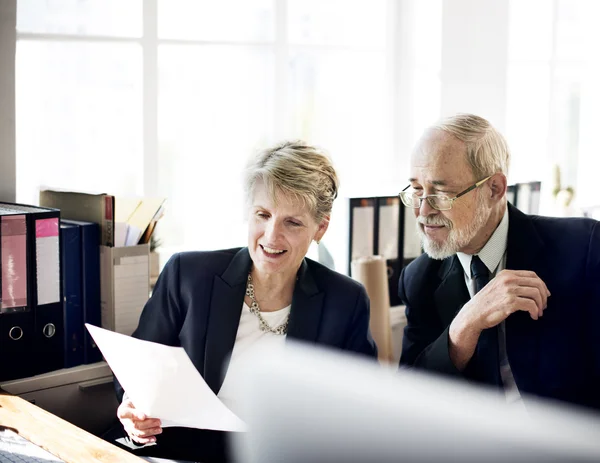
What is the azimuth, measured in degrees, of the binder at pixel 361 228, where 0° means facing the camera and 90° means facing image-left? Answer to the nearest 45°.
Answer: approximately 0°

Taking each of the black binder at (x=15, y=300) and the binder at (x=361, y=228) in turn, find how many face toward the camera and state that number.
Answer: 2

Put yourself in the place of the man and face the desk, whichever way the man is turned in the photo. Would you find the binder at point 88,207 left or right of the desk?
right

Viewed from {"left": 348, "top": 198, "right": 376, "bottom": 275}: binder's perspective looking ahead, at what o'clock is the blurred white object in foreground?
The blurred white object in foreground is roughly at 12 o'clock from the binder.

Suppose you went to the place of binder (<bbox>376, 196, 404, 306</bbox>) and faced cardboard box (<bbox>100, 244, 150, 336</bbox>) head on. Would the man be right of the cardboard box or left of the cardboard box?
left

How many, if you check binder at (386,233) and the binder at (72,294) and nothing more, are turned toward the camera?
2
